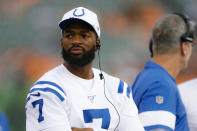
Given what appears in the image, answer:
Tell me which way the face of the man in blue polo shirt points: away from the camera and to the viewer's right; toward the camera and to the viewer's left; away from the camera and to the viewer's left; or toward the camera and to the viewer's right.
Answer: away from the camera and to the viewer's right

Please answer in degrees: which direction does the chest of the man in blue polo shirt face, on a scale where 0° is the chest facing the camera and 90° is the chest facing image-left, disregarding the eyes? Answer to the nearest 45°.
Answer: approximately 270°
